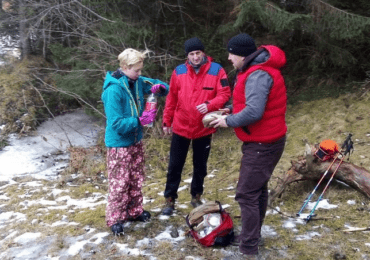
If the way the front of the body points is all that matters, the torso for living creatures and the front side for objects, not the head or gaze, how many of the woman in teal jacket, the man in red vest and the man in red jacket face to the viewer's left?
1

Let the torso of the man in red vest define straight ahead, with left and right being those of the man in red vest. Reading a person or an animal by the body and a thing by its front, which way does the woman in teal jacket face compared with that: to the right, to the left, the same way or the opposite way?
the opposite way

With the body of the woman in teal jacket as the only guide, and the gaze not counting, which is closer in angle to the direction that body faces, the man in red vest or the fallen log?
the man in red vest

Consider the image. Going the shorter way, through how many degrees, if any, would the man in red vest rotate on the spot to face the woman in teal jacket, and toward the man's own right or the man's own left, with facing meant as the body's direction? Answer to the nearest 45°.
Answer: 0° — they already face them

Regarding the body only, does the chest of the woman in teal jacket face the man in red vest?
yes

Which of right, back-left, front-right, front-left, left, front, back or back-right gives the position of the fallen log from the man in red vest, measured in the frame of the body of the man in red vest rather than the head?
back-right

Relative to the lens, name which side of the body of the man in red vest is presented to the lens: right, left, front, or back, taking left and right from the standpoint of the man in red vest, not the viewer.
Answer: left

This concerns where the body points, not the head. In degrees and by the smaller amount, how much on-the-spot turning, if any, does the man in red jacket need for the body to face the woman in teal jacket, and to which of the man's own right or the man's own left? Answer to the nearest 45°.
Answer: approximately 45° to the man's own right

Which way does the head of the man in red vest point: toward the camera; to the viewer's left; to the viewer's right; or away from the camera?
to the viewer's left

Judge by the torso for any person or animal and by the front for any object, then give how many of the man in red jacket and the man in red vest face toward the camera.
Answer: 1

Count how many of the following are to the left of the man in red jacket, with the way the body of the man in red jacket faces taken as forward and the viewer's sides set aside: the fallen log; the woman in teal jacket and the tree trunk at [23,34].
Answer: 1

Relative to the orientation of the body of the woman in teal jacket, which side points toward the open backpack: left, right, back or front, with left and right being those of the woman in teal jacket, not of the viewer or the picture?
front
